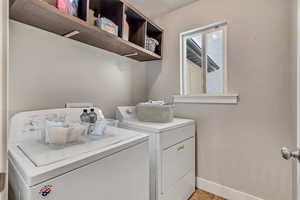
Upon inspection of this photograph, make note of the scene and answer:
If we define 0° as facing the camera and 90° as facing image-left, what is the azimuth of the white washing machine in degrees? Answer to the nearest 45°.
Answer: approximately 315°

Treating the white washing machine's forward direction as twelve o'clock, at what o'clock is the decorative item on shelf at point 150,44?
The decorative item on shelf is roughly at 9 o'clock from the white washing machine.

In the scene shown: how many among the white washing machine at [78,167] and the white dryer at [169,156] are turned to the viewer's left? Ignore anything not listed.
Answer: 0

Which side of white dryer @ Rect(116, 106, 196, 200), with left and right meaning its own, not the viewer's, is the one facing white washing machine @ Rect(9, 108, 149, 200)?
right

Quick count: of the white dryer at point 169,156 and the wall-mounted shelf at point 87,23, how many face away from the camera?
0
